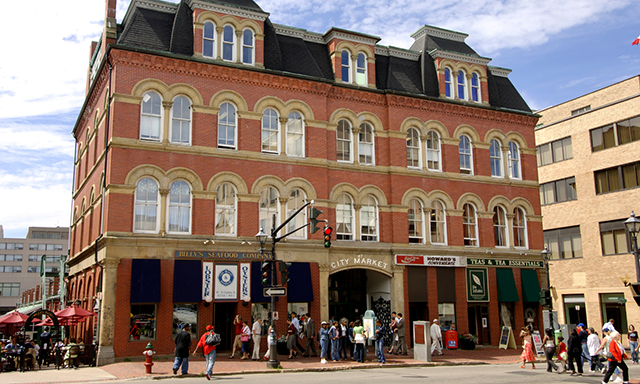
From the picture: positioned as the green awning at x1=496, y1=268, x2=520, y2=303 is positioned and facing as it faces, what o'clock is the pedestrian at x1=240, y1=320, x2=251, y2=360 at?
The pedestrian is roughly at 3 o'clock from the green awning.

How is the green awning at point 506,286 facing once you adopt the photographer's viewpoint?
facing the viewer and to the right of the viewer

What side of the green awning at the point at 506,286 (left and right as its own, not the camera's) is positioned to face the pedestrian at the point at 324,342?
right

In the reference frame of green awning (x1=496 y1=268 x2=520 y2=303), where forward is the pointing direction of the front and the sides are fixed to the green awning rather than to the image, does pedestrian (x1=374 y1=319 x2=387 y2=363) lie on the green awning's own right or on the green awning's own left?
on the green awning's own right

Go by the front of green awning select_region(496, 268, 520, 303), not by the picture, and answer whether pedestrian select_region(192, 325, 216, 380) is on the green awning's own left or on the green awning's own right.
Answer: on the green awning's own right

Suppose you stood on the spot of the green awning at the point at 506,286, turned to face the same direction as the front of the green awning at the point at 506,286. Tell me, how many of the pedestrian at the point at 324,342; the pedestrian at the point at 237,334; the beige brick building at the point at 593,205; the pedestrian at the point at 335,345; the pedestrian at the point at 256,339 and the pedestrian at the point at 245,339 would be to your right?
5

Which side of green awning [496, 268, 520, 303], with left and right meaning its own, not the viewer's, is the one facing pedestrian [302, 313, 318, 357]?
right

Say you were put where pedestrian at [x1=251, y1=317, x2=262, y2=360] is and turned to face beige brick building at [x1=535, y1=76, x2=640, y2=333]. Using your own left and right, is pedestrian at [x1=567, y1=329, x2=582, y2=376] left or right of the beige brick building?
right

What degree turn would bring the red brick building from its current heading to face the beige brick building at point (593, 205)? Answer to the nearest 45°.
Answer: approximately 90° to its left

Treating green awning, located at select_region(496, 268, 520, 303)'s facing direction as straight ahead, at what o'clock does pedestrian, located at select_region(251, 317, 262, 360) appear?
The pedestrian is roughly at 3 o'clock from the green awning.

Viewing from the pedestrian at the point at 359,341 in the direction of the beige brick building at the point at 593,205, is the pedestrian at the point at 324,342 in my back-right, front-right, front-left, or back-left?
back-left
